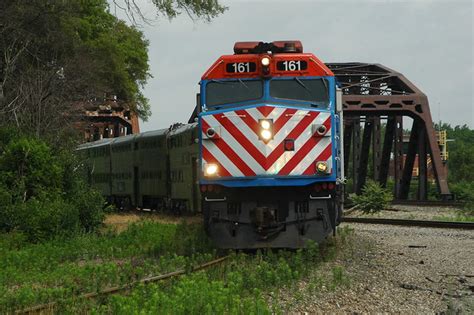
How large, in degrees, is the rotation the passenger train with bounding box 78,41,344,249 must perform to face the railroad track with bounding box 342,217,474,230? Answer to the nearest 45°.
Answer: approximately 135° to its left

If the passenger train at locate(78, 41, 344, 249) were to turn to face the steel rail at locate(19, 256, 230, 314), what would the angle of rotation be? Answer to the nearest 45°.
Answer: approximately 45° to its right

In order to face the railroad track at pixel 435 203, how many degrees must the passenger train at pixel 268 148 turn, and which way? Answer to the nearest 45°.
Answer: approximately 135° to its left

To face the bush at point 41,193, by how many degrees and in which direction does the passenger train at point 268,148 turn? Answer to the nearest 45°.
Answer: approximately 135° to its right

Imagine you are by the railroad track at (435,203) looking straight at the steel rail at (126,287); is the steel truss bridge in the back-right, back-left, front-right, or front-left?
back-right

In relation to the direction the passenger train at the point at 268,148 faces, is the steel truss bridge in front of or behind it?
behind

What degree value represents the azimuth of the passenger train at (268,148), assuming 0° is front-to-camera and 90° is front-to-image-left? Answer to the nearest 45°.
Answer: approximately 0°

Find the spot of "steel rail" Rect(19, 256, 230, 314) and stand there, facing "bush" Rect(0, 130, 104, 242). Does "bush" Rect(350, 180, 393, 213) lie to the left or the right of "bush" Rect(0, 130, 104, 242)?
right

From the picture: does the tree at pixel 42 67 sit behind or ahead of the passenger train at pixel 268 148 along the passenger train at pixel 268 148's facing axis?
behind

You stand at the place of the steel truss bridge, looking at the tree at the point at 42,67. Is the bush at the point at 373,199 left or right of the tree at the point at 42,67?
left
